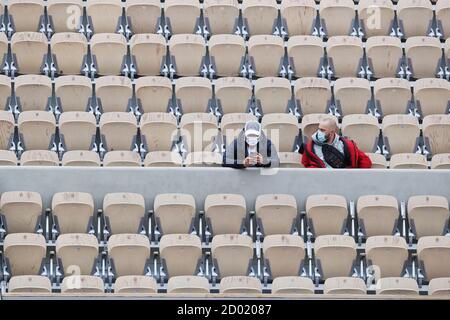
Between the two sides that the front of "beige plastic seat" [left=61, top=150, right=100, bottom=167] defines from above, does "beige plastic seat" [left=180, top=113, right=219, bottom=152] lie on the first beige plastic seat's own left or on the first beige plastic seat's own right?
on the first beige plastic seat's own left

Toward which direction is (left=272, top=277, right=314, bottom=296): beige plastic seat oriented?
toward the camera

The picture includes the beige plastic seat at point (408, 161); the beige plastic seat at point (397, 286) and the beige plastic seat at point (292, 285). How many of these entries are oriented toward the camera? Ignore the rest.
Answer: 3

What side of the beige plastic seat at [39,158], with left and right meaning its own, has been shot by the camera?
front

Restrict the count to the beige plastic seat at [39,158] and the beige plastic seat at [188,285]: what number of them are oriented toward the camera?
2

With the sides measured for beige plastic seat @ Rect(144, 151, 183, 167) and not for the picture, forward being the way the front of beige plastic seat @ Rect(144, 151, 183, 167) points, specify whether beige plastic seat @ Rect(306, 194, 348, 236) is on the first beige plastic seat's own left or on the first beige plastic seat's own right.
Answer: on the first beige plastic seat's own left

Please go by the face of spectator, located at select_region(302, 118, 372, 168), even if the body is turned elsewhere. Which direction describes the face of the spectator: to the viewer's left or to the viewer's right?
to the viewer's left

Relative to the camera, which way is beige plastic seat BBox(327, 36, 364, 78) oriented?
toward the camera

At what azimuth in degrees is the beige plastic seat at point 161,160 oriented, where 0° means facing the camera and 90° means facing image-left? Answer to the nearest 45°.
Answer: approximately 0°

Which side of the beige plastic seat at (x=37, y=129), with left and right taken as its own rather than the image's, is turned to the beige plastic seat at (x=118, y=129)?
left
